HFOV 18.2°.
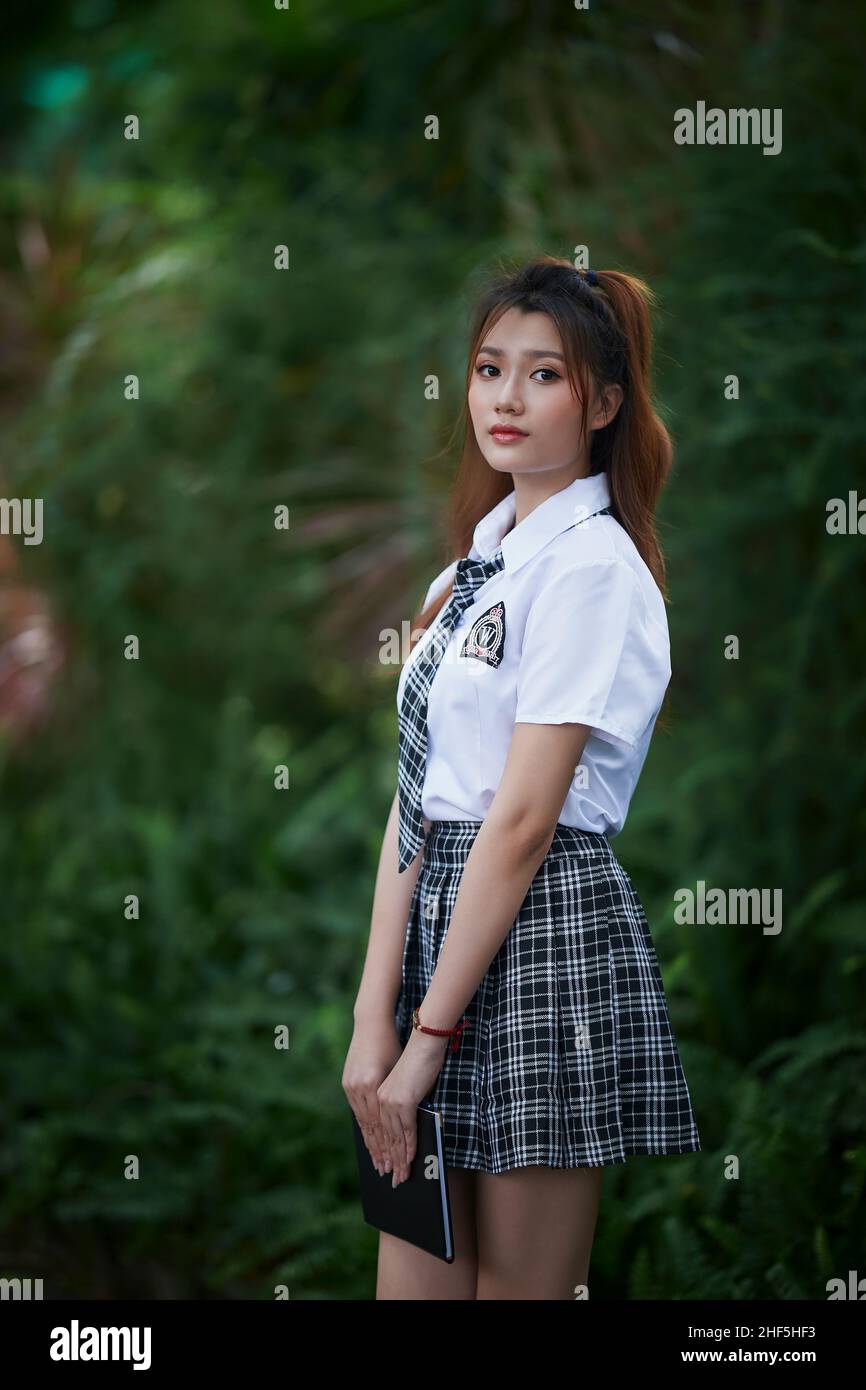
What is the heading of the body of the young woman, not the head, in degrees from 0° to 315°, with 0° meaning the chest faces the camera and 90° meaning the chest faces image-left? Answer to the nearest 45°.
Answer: approximately 45°
